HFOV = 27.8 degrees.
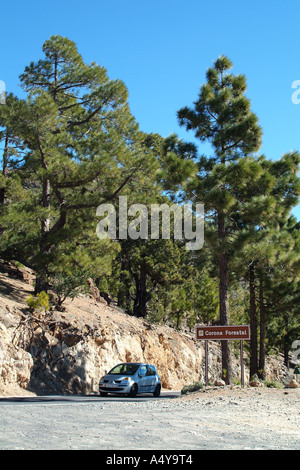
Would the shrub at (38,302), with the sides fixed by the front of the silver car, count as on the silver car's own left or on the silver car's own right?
on the silver car's own right

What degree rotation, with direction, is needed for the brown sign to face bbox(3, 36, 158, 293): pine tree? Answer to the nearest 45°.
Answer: approximately 135° to its right

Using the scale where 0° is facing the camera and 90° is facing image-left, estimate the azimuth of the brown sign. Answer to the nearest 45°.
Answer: approximately 0°

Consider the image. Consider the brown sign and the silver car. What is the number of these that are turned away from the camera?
0
